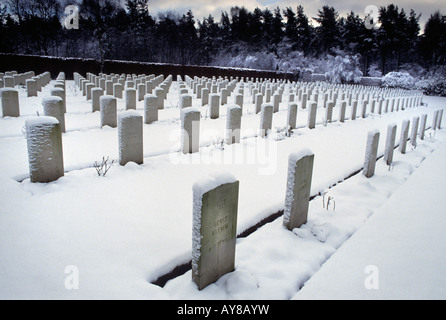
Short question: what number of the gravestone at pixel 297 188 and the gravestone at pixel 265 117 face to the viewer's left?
0

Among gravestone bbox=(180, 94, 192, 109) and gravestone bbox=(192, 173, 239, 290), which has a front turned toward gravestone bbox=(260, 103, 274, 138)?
gravestone bbox=(180, 94, 192, 109)

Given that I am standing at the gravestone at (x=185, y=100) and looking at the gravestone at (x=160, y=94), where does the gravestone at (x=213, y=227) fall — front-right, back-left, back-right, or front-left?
back-left

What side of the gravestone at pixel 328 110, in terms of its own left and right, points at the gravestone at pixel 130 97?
right

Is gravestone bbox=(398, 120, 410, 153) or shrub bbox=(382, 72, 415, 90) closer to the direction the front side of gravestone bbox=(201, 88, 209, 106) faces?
the gravestone

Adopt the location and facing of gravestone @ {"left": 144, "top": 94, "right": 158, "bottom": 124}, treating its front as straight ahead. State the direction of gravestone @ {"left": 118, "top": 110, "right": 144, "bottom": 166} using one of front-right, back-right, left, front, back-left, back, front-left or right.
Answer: front-right

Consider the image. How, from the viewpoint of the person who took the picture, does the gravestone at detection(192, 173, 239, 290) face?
facing the viewer and to the right of the viewer

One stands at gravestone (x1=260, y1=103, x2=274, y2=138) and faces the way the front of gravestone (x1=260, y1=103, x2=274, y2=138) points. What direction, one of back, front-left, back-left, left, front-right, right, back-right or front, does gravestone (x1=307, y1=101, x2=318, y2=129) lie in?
left

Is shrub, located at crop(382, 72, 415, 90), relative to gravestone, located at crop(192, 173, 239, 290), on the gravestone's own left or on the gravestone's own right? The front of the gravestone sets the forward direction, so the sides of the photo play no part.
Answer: on the gravestone's own left

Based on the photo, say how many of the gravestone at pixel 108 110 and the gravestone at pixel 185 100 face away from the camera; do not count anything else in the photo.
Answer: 0

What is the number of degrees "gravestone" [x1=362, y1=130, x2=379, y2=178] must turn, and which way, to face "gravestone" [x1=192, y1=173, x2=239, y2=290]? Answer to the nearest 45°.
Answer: approximately 90° to its right

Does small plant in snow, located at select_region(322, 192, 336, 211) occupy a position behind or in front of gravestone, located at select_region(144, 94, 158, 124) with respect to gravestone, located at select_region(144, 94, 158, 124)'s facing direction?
in front
